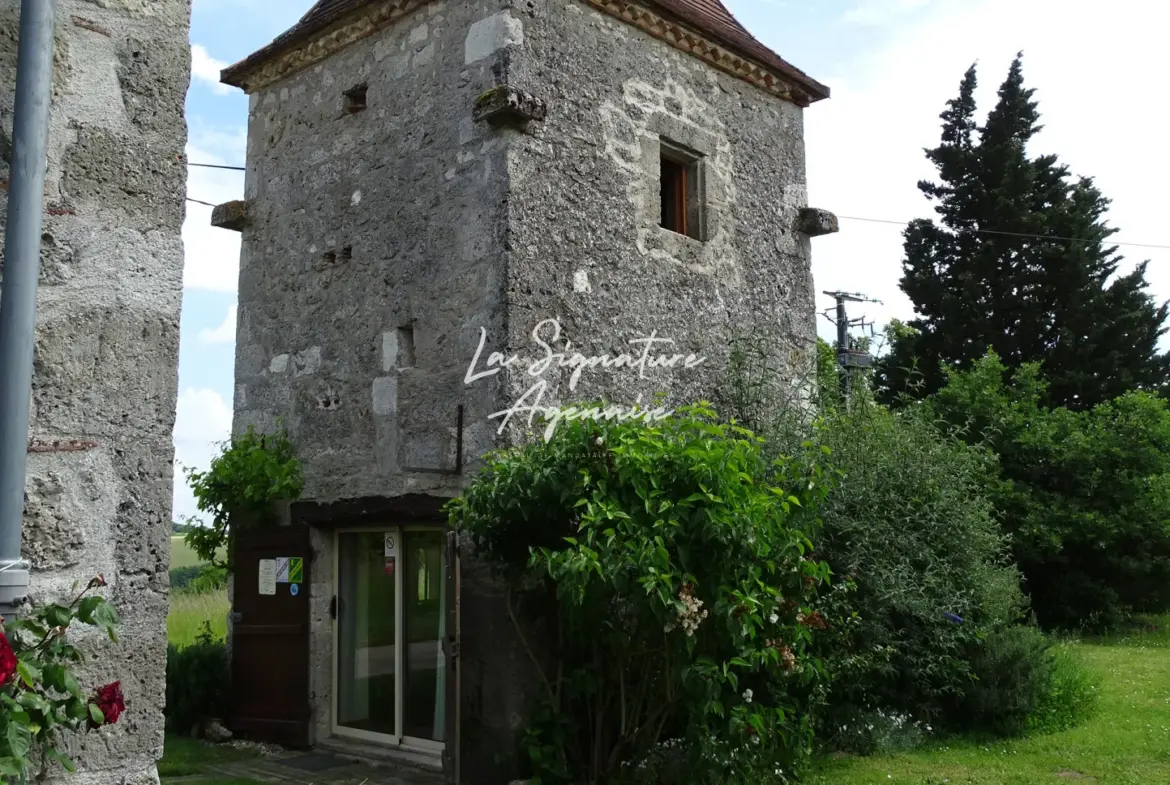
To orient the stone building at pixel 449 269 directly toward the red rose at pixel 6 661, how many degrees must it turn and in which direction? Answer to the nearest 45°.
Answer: approximately 45° to its left

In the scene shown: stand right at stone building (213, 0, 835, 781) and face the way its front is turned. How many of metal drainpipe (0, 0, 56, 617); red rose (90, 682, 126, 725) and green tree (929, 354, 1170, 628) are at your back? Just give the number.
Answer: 1

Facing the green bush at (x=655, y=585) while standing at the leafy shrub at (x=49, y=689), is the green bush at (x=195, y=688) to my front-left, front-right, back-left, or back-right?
front-left

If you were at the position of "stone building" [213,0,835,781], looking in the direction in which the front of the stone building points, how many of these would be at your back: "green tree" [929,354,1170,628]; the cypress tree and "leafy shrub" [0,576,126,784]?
2

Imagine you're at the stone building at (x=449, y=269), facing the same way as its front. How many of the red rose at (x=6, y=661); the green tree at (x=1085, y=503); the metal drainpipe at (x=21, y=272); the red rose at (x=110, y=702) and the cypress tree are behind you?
2

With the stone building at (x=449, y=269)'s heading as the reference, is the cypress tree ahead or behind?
behind

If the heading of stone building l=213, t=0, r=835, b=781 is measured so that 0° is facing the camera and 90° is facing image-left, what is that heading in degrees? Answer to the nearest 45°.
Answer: approximately 45°

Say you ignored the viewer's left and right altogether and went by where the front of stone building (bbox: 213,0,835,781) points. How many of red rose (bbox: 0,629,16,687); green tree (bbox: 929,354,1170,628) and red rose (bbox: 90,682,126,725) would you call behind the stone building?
1

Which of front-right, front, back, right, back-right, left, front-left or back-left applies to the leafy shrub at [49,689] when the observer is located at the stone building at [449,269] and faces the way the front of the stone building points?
front-left

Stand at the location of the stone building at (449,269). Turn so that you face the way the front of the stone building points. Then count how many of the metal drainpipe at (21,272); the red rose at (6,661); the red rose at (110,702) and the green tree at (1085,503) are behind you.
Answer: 1

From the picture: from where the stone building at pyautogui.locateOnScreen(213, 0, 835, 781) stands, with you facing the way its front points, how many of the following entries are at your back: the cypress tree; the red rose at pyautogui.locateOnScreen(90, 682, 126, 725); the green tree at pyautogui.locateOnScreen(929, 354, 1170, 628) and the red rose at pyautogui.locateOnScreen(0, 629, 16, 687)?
2

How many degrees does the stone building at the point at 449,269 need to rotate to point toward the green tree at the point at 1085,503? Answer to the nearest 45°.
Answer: approximately 180°

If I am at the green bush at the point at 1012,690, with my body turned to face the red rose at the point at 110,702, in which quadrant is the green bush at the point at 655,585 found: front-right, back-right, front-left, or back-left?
front-right

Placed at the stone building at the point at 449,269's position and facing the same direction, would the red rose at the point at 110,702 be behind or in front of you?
in front

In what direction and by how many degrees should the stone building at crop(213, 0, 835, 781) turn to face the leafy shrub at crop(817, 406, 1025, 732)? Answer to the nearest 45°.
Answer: approximately 135° to its left
